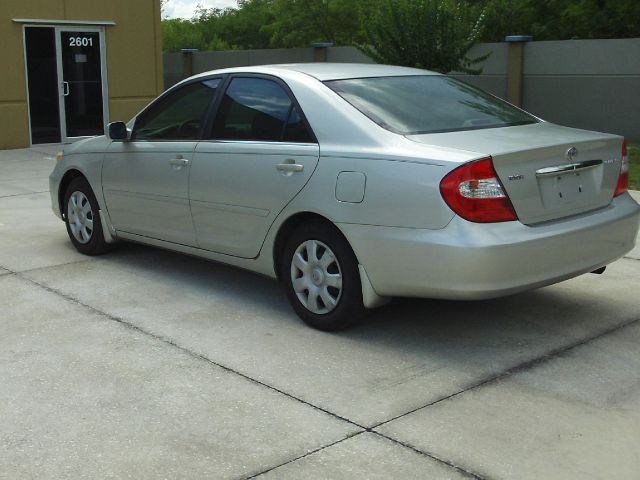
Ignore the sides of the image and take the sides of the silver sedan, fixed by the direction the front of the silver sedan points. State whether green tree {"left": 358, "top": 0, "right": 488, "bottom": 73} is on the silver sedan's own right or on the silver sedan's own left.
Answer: on the silver sedan's own right

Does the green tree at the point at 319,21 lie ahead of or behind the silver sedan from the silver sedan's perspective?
ahead

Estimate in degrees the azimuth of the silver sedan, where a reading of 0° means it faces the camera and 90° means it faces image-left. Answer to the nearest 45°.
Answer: approximately 135°
